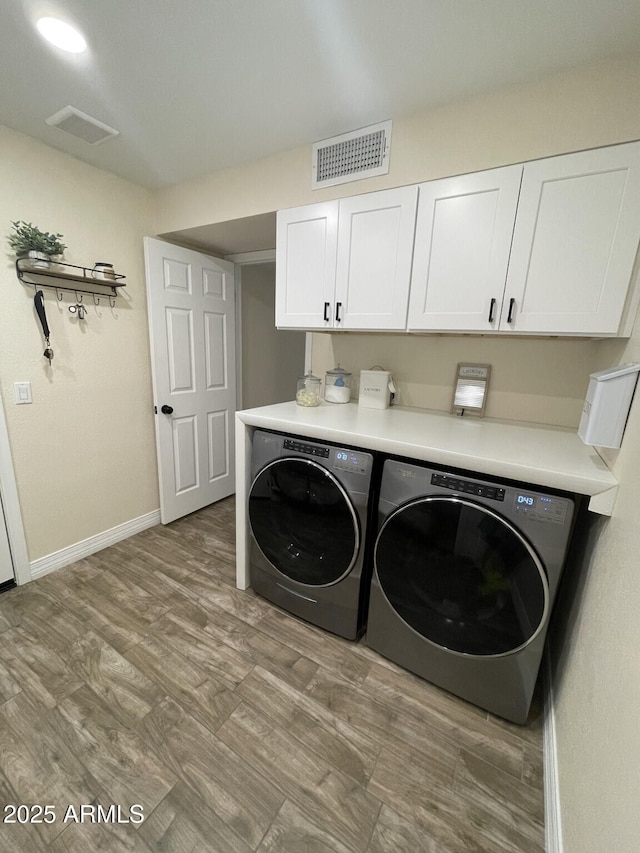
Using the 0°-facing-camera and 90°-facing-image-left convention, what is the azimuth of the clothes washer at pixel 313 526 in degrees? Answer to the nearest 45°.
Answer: approximately 45°

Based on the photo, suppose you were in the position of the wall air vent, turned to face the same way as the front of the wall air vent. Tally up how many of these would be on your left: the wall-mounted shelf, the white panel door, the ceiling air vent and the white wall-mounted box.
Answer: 1

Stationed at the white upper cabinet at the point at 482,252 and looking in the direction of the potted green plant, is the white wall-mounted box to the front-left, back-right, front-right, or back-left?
back-left

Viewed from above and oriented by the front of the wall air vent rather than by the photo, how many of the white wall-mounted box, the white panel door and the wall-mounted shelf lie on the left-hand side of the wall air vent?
1

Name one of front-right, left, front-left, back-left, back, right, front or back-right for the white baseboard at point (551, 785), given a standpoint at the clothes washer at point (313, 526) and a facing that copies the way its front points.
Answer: left

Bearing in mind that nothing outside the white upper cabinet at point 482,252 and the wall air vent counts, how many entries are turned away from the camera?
0

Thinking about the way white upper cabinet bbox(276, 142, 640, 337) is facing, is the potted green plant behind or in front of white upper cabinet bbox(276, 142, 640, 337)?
in front

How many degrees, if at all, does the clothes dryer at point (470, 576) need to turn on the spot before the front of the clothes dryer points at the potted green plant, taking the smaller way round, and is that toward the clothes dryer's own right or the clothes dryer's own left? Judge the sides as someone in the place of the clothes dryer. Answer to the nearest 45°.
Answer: approximately 45° to the clothes dryer's own right

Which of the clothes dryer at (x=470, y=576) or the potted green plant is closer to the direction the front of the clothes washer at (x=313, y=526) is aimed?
the potted green plant

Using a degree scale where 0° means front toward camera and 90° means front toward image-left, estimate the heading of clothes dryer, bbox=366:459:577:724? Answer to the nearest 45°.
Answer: approximately 45°

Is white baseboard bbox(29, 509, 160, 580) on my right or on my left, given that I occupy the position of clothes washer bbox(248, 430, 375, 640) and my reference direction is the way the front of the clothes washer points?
on my right

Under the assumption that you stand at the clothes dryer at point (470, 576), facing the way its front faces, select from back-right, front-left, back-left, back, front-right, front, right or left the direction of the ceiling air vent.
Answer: front-right
